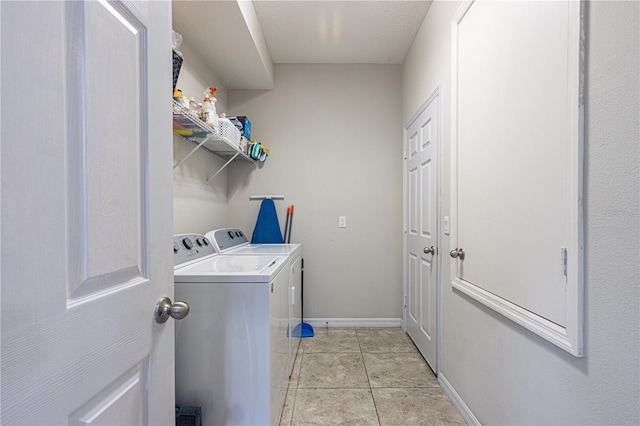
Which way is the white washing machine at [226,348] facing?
to the viewer's right

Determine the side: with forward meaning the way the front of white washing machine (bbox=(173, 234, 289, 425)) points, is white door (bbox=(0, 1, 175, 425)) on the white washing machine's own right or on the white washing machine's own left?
on the white washing machine's own right

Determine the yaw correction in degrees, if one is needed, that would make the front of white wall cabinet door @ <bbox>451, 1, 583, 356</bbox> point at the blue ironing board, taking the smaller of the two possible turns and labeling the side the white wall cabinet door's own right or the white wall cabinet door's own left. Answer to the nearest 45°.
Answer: approximately 45° to the white wall cabinet door's own right

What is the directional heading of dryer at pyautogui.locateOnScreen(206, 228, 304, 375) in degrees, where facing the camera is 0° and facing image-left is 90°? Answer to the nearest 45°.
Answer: approximately 270°

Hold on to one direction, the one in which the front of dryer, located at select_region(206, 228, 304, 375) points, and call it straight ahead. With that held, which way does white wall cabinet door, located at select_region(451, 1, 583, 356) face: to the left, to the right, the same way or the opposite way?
the opposite way

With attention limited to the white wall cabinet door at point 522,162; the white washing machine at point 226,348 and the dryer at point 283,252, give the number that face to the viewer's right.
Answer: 2

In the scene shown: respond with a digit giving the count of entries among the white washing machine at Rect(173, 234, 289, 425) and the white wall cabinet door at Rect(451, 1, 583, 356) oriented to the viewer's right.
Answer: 1

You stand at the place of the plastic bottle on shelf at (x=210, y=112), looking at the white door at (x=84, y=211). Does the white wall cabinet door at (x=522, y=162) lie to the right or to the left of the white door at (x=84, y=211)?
left

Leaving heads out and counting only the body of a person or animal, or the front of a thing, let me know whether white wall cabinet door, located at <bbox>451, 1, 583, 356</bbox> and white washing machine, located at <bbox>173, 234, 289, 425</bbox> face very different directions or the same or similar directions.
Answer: very different directions

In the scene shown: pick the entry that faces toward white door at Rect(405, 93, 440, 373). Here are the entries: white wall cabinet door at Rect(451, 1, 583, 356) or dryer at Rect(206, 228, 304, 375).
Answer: the dryer

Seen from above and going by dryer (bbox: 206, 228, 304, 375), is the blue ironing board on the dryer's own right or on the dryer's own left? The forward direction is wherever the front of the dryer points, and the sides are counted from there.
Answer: on the dryer's own left
